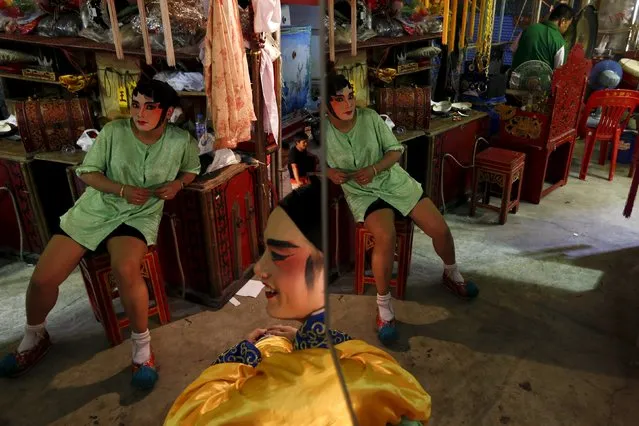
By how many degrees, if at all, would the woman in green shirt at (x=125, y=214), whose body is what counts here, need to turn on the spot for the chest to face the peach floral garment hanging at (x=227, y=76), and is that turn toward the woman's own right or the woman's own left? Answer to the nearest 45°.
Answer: approximately 90° to the woman's own left

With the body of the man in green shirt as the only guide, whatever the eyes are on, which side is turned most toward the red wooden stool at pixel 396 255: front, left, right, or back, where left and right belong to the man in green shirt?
back

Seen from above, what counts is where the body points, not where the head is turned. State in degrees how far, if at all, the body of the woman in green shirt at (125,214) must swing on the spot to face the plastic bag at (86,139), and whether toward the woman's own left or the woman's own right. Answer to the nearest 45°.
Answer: approximately 180°

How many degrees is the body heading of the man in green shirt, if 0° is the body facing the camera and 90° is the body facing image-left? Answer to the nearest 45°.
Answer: approximately 225°

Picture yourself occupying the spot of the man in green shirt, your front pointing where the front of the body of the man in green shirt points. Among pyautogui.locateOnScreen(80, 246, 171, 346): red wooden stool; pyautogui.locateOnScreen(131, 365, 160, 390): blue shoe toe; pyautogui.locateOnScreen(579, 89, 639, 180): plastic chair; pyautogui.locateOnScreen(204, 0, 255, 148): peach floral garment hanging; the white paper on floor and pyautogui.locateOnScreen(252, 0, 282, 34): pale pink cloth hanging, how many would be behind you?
5

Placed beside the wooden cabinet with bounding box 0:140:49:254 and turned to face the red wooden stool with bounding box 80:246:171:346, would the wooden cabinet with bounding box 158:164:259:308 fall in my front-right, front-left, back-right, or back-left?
front-left

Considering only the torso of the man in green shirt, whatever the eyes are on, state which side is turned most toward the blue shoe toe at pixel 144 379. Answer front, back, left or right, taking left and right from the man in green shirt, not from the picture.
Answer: back

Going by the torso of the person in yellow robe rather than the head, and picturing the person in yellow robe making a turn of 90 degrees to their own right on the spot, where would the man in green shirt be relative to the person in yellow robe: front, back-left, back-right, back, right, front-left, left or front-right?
front-right

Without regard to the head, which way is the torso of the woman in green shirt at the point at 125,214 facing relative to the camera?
toward the camera
